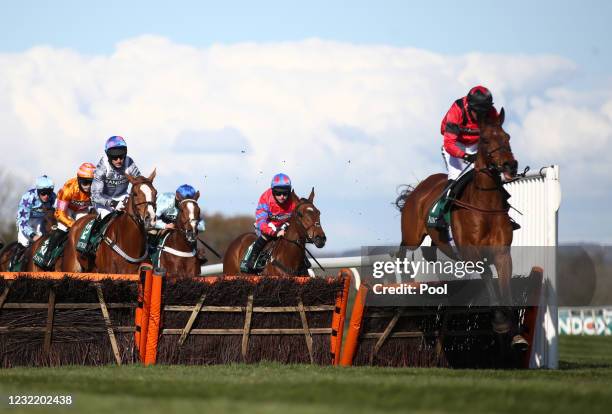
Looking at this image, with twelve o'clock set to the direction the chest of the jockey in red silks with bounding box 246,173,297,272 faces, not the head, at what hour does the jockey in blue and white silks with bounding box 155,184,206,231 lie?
The jockey in blue and white silks is roughly at 5 o'clock from the jockey in red silks.

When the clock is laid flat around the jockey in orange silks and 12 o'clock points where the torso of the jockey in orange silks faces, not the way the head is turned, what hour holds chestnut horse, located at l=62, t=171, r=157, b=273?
The chestnut horse is roughly at 1 o'clock from the jockey in orange silks.

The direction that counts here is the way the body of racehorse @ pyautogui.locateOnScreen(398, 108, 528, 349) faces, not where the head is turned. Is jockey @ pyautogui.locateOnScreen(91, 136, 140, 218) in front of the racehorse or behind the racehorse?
behind

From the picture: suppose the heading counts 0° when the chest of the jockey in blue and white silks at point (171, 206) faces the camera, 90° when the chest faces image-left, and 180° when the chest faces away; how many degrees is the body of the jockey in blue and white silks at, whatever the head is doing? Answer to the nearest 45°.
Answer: approximately 315°

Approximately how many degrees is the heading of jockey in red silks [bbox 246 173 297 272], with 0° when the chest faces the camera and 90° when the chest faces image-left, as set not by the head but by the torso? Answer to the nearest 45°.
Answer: approximately 315°

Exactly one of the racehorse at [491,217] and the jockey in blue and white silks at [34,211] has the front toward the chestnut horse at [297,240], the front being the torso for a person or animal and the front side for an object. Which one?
the jockey in blue and white silks

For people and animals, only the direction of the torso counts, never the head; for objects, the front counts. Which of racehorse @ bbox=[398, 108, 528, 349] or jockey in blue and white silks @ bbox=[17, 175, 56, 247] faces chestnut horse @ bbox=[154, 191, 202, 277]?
the jockey in blue and white silks

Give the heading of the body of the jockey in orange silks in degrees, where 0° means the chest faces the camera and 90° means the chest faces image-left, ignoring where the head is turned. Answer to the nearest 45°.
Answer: approximately 315°

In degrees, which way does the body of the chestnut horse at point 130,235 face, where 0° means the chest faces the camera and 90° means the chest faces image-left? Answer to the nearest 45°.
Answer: approximately 315°

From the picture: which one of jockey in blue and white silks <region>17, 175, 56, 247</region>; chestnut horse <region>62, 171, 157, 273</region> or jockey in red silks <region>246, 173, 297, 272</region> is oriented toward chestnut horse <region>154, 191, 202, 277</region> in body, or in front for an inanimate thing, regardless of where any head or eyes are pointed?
the jockey in blue and white silks
